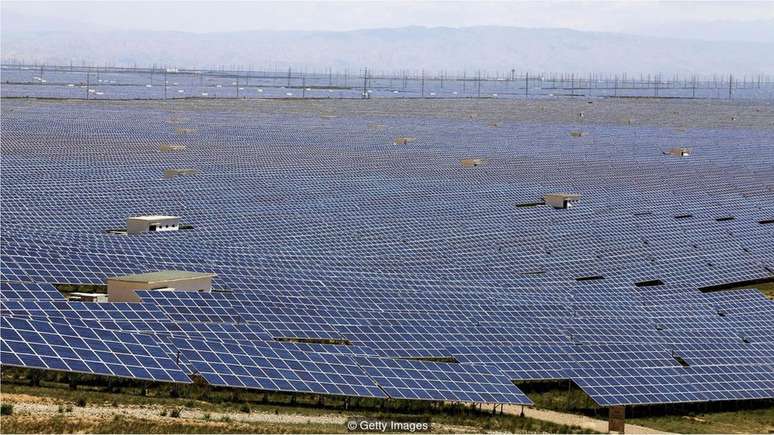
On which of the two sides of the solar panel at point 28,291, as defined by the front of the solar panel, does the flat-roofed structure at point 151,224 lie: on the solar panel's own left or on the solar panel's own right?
on the solar panel's own left

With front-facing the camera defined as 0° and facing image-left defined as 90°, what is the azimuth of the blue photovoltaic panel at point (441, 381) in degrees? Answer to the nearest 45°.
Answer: approximately 315°

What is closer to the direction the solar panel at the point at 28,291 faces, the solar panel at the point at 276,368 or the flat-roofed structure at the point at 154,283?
the solar panel

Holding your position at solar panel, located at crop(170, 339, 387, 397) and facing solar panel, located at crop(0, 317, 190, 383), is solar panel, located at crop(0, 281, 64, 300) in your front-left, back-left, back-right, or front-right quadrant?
front-right

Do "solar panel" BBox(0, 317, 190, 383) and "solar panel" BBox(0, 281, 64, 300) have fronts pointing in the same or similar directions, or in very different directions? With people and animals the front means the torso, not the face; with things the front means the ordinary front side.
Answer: same or similar directions

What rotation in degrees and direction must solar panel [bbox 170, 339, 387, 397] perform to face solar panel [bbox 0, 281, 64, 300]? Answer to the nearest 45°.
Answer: approximately 180°

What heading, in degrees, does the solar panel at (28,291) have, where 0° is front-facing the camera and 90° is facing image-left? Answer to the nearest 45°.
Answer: approximately 315°

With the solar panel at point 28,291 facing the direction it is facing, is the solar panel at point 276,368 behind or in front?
in front

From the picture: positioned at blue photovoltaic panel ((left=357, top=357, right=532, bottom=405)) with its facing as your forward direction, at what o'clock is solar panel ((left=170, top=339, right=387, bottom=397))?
The solar panel is roughly at 4 o'clock from the blue photovoltaic panel.

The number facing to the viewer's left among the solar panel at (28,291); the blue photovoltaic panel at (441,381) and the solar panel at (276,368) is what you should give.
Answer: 0

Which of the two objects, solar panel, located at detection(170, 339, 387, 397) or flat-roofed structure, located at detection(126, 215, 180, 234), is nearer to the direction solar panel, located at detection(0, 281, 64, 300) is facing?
the solar panel

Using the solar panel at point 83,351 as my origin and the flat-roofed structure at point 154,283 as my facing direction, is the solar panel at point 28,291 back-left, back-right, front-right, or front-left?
front-left

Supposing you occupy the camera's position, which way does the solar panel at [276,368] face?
facing the viewer and to the right of the viewer

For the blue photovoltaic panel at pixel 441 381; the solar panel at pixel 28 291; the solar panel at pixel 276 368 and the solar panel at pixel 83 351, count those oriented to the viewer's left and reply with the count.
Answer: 0
